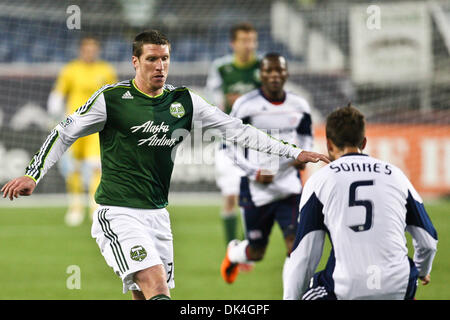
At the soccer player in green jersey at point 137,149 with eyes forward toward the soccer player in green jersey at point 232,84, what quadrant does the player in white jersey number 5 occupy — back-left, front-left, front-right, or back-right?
back-right

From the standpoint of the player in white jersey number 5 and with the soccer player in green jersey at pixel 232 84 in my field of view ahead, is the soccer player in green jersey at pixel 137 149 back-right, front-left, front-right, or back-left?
front-left

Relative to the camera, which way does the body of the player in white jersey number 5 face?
away from the camera

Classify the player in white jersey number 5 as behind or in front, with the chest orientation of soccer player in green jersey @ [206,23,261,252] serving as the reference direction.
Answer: in front

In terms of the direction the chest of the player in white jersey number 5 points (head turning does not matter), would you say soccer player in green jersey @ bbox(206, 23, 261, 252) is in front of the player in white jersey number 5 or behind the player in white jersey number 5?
in front

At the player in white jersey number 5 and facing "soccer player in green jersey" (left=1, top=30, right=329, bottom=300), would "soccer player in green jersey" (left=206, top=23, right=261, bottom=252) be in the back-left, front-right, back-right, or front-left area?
front-right

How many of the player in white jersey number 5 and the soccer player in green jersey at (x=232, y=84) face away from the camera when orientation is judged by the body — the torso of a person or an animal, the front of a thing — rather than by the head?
1

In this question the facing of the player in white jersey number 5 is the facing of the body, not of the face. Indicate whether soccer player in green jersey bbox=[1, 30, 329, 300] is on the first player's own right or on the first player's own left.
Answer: on the first player's own left

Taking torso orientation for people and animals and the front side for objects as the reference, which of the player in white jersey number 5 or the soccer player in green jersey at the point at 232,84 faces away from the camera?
the player in white jersey number 5

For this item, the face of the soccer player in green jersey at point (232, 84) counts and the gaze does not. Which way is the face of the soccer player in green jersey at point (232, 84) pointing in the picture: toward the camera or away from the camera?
toward the camera

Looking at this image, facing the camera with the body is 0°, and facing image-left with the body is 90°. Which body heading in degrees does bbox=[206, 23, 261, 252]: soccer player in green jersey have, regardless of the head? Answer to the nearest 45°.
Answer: approximately 315°

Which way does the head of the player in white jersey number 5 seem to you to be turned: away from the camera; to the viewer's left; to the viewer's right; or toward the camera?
away from the camera

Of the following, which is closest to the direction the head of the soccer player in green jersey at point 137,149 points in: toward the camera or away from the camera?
toward the camera
